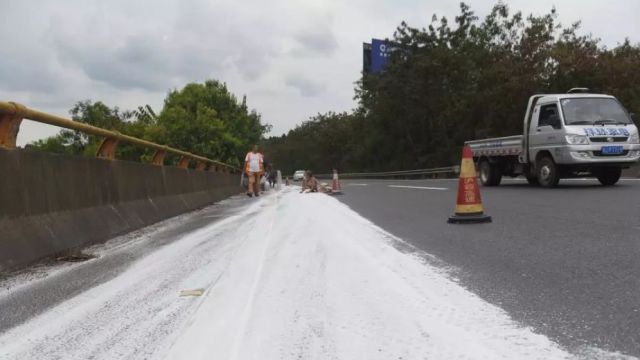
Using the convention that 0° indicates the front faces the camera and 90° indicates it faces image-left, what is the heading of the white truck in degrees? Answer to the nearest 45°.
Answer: approximately 315°

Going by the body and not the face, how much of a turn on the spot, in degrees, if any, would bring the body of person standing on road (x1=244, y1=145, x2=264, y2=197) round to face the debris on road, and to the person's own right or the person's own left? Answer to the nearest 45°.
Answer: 0° — they already face it

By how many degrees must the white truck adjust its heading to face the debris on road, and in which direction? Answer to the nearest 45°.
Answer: approximately 45° to its right

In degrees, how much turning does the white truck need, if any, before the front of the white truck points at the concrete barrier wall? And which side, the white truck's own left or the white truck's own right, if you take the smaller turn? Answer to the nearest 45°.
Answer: approximately 90° to the white truck's own right

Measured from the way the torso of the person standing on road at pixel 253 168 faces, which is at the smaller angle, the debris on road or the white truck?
the debris on road

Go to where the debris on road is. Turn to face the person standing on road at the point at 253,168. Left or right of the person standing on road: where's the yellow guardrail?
left

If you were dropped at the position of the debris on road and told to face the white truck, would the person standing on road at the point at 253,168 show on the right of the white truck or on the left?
left

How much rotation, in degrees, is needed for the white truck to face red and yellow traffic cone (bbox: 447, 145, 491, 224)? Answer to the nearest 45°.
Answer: approximately 45° to its right

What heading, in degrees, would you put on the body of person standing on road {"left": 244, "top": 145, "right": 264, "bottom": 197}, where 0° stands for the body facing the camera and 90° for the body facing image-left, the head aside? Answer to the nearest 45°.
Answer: approximately 0°

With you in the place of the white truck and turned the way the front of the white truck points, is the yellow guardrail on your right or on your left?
on your right

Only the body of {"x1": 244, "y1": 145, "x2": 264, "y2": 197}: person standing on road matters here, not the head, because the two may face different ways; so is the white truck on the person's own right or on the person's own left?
on the person's own left
